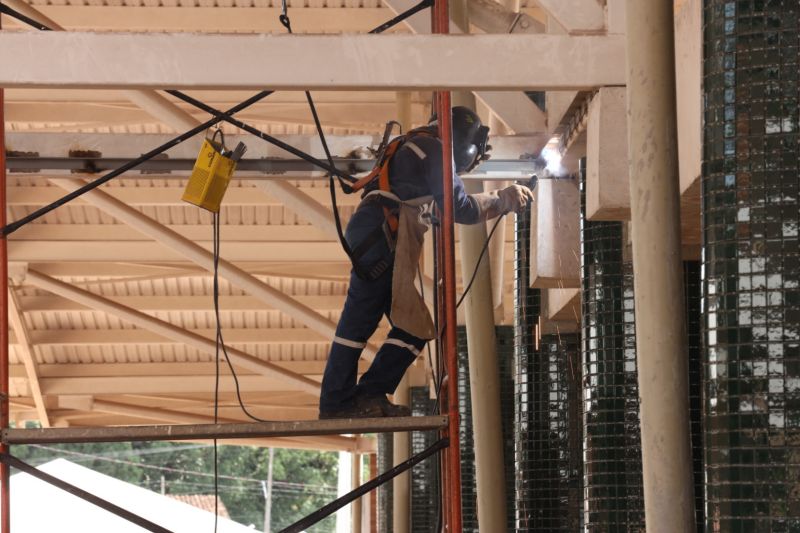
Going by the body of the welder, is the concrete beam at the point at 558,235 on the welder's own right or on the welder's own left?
on the welder's own left

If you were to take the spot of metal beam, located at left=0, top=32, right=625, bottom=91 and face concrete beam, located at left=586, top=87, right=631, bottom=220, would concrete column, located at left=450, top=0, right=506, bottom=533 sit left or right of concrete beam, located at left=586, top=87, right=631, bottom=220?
left

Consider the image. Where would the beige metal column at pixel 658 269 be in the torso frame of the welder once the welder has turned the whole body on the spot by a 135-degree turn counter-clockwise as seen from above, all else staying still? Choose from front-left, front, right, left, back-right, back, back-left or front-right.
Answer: back

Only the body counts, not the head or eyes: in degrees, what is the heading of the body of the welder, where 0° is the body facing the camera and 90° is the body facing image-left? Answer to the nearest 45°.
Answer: approximately 270°

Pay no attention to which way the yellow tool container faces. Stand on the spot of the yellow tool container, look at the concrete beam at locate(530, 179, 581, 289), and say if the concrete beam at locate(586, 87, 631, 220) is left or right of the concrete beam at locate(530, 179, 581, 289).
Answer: right

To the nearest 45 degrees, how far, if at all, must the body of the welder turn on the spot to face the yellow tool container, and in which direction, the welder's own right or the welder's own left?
approximately 180°
